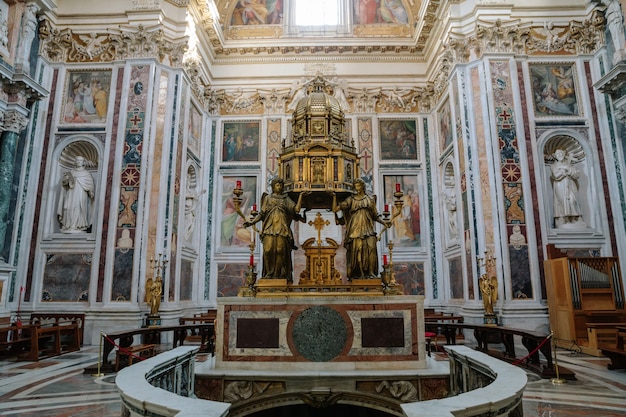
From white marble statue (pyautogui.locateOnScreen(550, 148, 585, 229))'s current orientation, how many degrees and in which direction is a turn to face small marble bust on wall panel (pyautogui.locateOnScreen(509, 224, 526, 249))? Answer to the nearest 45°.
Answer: approximately 45° to its right

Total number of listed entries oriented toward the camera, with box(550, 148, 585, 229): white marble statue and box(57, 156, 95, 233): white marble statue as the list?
2

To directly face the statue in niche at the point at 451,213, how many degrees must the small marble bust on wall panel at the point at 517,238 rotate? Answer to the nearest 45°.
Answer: approximately 135° to its right

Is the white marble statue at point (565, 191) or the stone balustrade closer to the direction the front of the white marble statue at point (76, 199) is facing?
the stone balustrade

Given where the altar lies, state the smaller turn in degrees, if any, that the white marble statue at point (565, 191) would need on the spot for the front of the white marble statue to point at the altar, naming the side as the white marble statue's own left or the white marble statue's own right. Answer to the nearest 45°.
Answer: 0° — it already faces it
